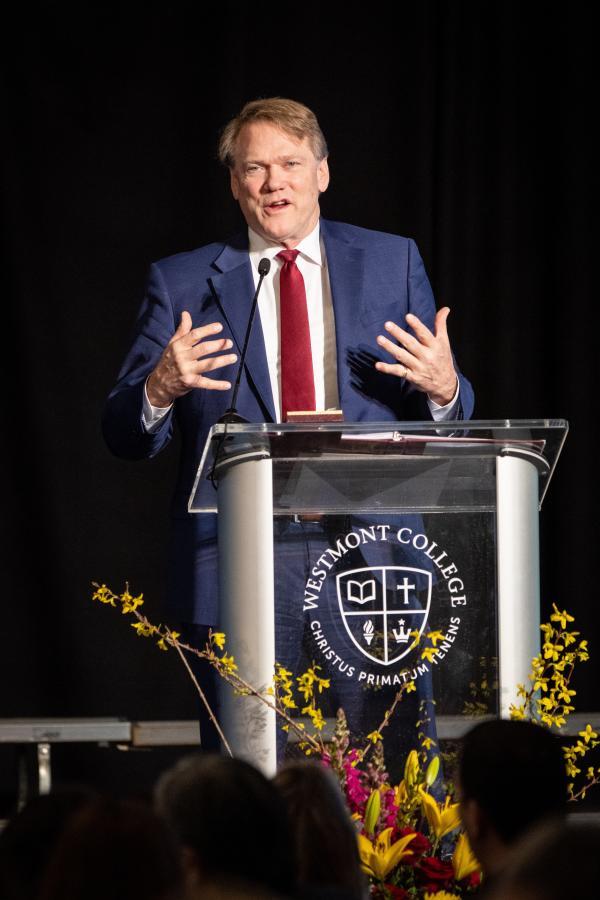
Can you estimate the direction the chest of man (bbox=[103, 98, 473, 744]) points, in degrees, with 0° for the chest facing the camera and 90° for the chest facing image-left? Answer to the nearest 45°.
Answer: approximately 0°

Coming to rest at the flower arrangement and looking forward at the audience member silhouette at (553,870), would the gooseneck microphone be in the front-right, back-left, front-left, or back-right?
back-right

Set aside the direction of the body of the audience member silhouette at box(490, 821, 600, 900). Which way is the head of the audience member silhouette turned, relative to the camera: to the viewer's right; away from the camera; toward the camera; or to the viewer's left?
away from the camera
